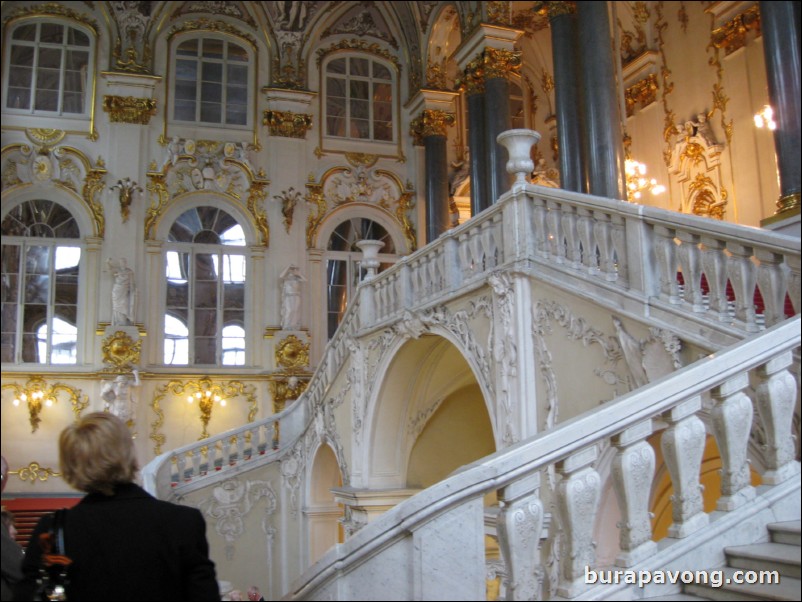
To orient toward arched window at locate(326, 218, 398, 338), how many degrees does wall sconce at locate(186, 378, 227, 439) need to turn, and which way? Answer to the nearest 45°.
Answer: approximately 90° to its left

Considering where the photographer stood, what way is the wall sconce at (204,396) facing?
facing the viewer

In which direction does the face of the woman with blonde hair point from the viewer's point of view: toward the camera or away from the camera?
away from the camera

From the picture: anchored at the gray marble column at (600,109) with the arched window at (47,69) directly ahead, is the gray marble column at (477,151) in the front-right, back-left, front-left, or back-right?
front-right

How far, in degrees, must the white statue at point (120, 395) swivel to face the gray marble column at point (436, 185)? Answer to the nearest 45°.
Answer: approximately 90° to its left

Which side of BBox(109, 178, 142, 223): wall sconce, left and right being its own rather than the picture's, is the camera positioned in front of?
front

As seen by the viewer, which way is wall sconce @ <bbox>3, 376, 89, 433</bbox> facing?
toward the camera

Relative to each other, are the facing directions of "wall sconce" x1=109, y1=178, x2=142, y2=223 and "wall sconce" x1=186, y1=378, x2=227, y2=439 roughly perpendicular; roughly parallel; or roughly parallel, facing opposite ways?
roughly parallel

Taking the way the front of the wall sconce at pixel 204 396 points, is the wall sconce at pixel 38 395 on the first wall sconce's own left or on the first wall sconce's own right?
on the first wall sconce's own right

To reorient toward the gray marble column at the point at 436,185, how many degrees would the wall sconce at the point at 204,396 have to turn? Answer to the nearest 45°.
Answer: approximately 90° to its left

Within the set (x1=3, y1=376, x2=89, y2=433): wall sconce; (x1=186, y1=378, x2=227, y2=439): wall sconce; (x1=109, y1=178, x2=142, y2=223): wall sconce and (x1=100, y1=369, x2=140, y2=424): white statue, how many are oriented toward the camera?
4

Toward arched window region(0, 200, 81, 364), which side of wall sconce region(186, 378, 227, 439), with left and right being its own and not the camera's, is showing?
right

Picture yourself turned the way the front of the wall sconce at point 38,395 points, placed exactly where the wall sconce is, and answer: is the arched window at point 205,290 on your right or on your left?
on your left

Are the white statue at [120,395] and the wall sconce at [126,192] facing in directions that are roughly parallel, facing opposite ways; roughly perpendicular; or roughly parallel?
roughly parallel

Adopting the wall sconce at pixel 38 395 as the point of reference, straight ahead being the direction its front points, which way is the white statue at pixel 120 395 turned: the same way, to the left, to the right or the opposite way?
the same way
